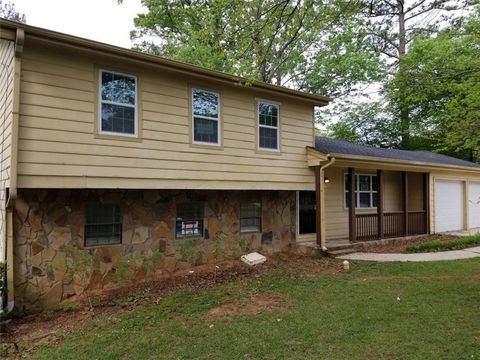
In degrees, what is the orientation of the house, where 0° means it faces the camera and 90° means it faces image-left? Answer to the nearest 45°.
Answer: approximately 315°

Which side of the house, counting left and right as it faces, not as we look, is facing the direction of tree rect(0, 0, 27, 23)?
back

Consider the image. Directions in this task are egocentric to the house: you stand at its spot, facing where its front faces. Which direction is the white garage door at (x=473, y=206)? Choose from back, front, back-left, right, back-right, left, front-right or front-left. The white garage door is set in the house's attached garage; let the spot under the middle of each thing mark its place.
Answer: left
